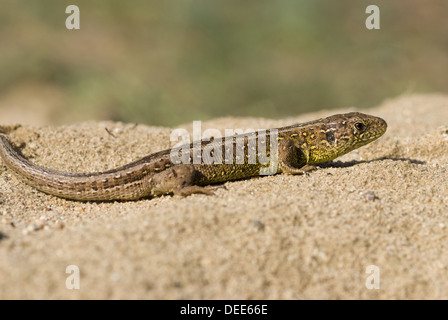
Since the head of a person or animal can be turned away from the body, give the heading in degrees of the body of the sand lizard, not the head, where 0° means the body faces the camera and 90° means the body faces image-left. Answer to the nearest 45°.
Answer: approximately 270°
